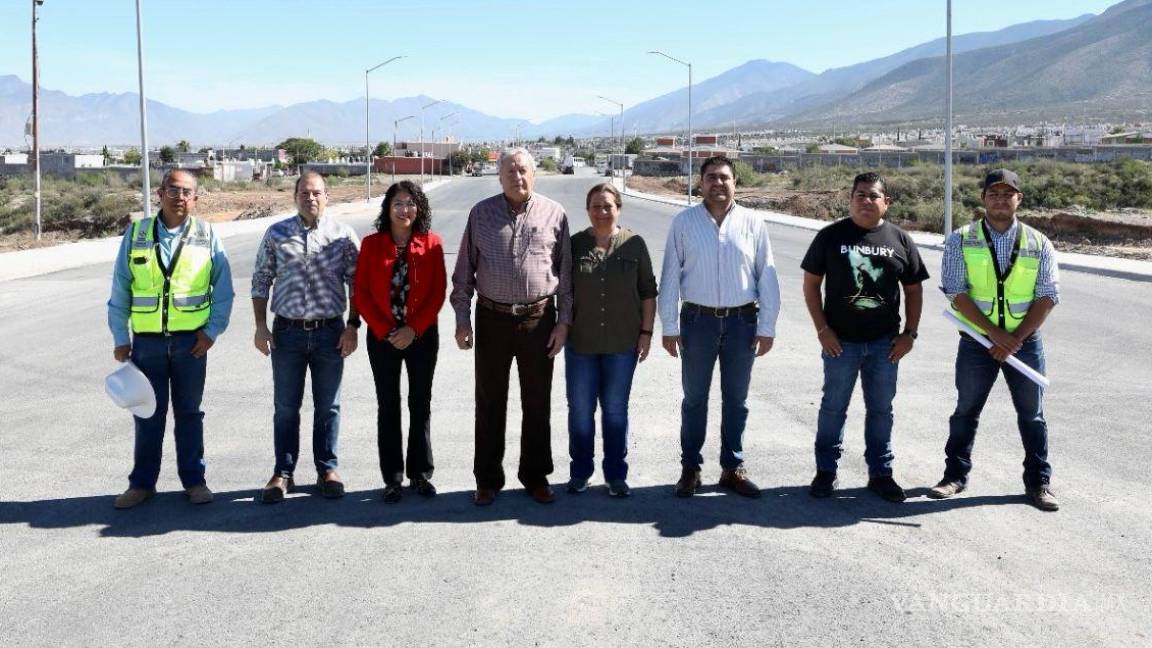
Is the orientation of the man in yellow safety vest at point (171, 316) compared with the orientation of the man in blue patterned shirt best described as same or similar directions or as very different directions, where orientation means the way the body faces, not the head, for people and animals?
same or similar directions

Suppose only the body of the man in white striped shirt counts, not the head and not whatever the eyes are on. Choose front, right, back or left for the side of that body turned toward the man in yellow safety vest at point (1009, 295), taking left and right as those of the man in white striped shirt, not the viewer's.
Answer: left

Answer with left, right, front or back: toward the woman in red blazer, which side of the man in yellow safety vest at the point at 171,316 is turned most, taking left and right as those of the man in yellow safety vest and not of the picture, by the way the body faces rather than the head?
left

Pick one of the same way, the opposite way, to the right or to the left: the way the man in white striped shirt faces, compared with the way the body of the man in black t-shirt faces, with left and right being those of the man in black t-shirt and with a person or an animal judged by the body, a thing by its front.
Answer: the same way

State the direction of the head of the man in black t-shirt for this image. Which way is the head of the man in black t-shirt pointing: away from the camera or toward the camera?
toward the camera

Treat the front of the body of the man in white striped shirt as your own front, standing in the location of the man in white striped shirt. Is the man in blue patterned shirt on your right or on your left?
on your right

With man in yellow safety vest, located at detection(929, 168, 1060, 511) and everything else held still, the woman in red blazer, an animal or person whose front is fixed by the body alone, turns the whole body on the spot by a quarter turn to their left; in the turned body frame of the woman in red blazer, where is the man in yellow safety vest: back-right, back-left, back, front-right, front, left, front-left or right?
front

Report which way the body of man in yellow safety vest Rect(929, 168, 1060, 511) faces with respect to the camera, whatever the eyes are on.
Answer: toward the camera

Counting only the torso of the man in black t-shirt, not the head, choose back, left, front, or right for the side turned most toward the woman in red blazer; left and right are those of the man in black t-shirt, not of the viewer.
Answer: right

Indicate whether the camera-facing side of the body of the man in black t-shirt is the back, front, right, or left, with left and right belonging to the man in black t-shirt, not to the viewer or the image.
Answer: front

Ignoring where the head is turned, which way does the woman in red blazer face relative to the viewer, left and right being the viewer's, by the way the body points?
facing the viewer
